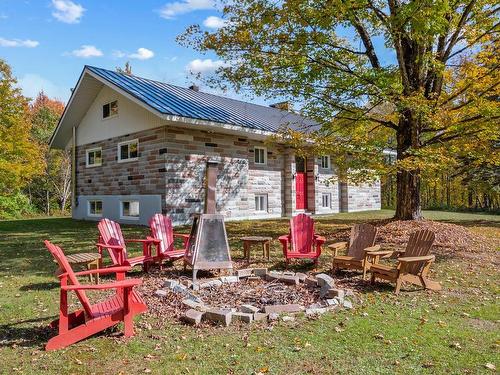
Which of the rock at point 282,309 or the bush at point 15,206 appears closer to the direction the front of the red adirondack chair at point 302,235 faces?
the rock

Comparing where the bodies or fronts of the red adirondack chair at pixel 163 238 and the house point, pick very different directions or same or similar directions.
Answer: same or similar directions

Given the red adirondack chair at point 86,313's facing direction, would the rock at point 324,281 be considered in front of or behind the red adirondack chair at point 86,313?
in front

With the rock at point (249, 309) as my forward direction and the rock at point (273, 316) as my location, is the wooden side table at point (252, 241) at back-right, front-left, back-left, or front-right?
front-right

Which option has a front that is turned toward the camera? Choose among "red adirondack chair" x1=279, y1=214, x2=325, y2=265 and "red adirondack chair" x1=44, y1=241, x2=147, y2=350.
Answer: "red adirondack chair" x1=279, y1=214, x2=325, y2=265

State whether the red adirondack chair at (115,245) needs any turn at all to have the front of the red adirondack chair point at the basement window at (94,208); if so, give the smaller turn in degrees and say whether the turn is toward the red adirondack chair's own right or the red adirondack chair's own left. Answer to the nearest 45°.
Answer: approximately 135° to the red adirondack chair's own left

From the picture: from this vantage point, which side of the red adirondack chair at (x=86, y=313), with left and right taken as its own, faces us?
right

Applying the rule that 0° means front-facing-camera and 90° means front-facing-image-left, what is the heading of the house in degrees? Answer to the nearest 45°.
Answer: approximately 315°

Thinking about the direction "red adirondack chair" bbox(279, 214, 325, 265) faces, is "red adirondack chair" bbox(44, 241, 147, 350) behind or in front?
in front

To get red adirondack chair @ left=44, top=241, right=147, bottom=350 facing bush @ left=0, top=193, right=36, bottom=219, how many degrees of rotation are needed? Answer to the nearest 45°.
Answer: approximately 90° to its left

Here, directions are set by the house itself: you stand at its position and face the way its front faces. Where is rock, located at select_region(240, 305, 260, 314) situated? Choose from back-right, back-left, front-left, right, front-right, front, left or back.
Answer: front-right

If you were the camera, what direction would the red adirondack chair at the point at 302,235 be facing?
facing the viewer

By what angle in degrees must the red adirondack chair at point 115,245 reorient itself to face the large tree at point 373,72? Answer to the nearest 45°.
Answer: approximately 45° to its left

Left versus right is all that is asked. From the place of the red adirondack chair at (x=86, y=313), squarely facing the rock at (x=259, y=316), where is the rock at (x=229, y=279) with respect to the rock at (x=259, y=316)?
left

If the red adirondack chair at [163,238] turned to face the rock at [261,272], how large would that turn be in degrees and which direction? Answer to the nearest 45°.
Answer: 0° — it already faces it

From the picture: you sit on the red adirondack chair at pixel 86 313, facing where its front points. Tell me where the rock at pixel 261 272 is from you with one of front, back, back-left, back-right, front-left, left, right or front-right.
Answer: front-left

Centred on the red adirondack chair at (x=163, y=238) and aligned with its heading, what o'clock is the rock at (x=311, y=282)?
The rock is roughly at 12 o'clock from the red adirondack chair.

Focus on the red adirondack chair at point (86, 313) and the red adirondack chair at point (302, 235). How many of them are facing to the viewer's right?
1

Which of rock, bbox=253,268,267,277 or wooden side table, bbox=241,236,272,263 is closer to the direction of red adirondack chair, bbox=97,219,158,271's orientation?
the rock

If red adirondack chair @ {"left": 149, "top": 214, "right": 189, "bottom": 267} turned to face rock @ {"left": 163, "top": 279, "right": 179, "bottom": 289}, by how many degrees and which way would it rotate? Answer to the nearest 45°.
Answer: approximately 45° to its right
